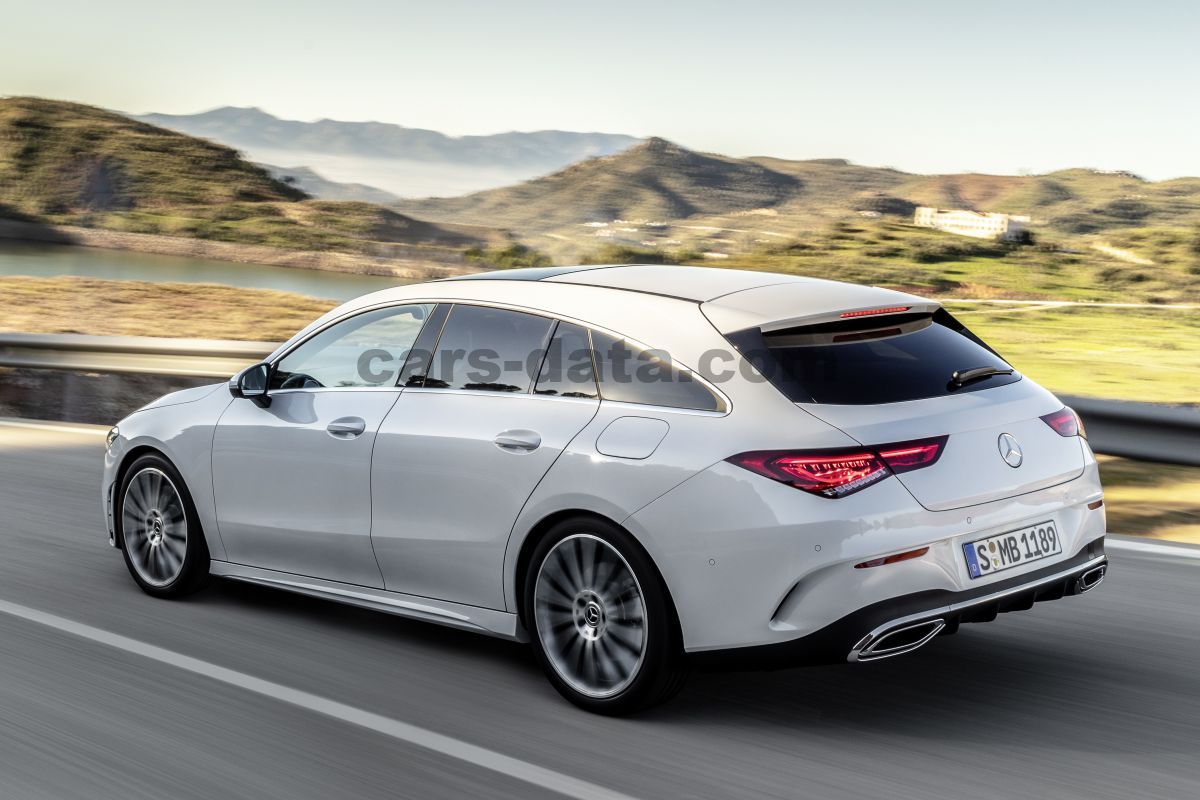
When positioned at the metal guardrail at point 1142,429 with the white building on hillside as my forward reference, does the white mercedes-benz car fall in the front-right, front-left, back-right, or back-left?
back-left

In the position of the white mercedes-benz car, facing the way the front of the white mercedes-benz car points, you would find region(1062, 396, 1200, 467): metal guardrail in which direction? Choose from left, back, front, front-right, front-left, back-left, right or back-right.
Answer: right

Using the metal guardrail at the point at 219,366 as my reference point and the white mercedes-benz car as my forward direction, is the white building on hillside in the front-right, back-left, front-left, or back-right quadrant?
back-left

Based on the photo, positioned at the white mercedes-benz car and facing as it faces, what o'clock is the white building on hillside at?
The white building on hillside is roughly at 2 o'clock from the white mercedes-benz car.

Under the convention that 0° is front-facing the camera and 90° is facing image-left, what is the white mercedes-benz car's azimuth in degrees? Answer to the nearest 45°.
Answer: approximately 135°

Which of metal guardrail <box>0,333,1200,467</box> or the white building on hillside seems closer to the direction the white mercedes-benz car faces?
the metal guardrail
